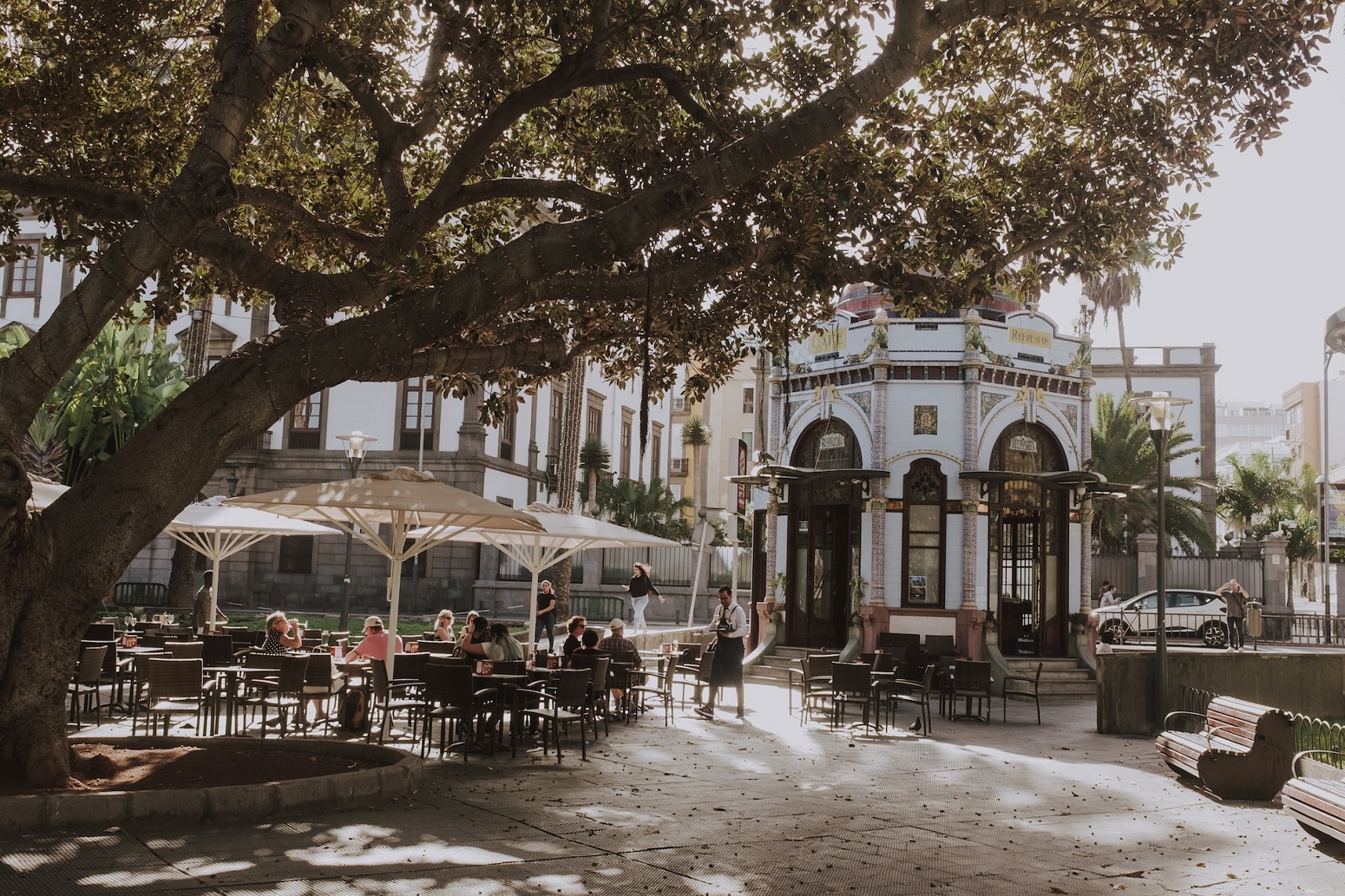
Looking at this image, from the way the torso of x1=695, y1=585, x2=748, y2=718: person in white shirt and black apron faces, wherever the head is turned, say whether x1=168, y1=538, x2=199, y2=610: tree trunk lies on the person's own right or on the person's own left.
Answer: on the person's own right

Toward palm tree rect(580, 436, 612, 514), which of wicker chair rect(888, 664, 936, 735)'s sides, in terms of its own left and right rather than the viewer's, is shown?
right

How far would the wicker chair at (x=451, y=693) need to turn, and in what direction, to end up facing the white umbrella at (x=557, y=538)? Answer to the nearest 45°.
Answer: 0° — it already faces it

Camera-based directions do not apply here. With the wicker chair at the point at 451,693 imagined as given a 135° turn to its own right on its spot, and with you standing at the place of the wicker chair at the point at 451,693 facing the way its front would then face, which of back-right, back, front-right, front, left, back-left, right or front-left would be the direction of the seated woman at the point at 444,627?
back-left

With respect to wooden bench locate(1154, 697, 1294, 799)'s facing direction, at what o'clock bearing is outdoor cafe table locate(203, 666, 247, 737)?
The outdoor cafe table is roughly at 1 o'clock from the wooden bench.

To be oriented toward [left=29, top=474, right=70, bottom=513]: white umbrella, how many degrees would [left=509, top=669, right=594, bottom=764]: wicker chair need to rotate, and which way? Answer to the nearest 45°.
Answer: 0° — it already faces it

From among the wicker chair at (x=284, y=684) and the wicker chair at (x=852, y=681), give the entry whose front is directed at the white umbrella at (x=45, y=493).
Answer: the wicker chair at (x=284, y=684)

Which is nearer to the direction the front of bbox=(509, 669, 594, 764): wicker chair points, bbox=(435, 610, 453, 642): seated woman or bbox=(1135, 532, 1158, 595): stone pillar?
the seated woman

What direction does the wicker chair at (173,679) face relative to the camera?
away from the camera

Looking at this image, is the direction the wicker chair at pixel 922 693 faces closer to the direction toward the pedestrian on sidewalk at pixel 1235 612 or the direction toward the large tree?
the large tree

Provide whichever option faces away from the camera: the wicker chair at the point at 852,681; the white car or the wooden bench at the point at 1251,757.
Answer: the wicker chair
